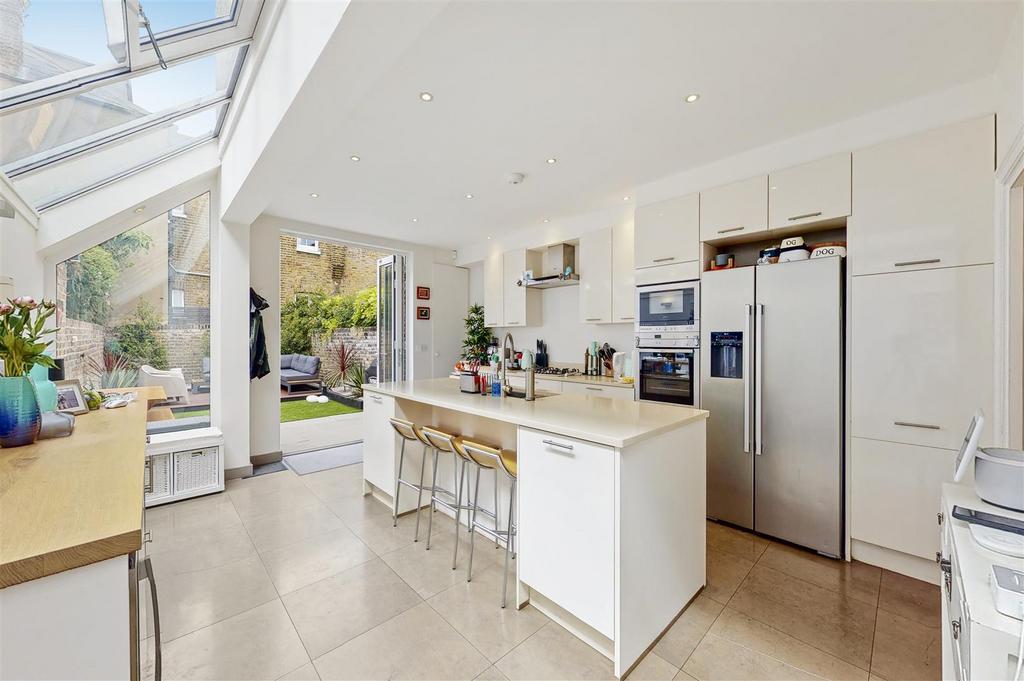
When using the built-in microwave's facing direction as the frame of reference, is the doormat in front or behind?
in front

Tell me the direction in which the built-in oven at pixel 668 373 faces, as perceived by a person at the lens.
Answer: facing the viewer and to the left of the viewer

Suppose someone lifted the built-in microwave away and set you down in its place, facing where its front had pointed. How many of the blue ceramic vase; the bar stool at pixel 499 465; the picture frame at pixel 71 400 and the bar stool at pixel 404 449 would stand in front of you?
4

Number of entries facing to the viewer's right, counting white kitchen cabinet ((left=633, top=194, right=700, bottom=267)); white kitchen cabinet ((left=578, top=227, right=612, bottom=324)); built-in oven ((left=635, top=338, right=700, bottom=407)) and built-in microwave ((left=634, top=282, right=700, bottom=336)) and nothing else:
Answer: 0

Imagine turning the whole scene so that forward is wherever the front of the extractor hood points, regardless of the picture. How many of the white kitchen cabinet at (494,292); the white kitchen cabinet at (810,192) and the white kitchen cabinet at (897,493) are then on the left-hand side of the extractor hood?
2

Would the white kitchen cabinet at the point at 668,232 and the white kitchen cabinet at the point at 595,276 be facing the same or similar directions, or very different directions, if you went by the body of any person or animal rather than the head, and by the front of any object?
same or similar directions

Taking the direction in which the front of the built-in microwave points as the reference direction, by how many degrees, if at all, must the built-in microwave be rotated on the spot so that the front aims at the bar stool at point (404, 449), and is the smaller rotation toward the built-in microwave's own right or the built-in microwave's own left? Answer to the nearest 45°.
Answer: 0° — it already faces it

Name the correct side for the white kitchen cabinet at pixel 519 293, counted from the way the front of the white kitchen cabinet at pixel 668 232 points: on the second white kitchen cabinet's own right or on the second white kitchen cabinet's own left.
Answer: on the second white kitchen cabinet's own right

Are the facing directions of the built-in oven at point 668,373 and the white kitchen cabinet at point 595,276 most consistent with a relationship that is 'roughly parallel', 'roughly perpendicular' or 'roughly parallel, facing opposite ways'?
roughly parallel

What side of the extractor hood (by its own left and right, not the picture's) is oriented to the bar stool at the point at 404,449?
front

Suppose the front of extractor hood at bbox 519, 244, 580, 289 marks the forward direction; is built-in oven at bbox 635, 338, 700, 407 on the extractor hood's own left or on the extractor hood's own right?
on the extractor hood's own left

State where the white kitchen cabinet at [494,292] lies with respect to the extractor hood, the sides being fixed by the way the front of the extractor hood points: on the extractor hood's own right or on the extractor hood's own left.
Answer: on the extractor hood's own right

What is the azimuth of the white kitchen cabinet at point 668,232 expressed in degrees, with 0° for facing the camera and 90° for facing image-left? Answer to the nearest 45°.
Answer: approximately 45°

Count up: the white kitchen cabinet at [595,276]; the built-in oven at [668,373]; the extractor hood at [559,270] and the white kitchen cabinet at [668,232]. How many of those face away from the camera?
0

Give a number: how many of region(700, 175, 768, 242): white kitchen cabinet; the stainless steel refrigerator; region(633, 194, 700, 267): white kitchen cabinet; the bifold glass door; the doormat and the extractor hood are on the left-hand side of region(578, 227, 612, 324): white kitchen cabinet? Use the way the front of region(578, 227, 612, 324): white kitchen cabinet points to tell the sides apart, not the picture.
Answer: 3

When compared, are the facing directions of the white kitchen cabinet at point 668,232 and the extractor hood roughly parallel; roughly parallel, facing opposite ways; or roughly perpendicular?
roughly parallel

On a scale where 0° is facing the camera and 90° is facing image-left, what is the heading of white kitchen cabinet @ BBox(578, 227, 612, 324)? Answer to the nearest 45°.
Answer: approximately 45°

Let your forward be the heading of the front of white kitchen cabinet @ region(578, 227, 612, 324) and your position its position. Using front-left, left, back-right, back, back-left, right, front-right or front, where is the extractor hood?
right

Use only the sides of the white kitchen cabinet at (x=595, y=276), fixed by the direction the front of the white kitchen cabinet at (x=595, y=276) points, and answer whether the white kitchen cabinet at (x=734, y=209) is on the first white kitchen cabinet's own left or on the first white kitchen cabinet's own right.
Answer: on the first white kitchen cabinet's own left

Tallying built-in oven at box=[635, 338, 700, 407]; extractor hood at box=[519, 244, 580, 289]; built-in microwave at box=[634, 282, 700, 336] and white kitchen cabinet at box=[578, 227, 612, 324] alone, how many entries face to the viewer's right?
0
